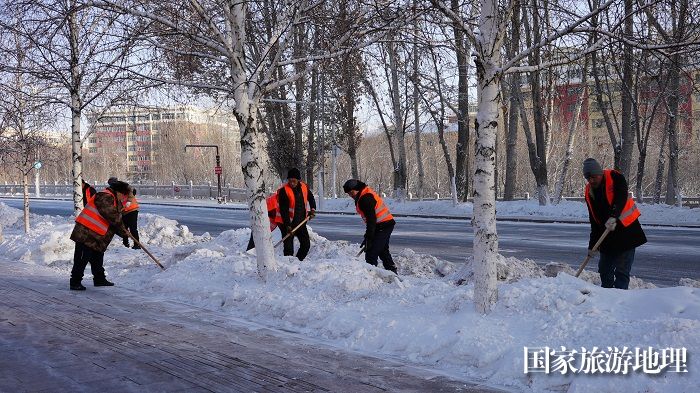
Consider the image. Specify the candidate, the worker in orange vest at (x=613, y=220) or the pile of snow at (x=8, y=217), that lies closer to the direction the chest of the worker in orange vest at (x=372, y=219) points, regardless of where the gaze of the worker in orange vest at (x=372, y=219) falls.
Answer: the pile of snow

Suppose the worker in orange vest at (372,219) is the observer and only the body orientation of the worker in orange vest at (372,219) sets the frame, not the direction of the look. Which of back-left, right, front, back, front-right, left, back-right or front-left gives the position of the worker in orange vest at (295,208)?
front-right

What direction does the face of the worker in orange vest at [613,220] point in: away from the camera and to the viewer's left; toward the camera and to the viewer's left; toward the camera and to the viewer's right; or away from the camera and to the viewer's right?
toward the camera and to the viewer's left

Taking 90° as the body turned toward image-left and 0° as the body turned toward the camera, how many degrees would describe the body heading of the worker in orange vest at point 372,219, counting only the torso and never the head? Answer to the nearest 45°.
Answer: approximately 90°

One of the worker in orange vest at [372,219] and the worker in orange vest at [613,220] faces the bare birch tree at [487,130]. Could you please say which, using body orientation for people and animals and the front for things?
the worker in orange vest at [613,220]

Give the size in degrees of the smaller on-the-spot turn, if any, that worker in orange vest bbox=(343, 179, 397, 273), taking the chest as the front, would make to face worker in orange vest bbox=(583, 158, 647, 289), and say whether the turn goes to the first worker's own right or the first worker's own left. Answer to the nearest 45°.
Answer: approximately 135° to the first worker's own left

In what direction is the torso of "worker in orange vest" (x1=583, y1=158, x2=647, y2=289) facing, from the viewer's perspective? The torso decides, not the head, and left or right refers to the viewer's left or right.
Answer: facing the viewer and to the left of the viewer

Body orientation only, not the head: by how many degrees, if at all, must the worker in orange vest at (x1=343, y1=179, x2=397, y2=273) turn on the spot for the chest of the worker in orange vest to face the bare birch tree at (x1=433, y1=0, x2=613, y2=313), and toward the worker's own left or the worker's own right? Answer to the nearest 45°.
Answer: approximately 90° to the worker's own left

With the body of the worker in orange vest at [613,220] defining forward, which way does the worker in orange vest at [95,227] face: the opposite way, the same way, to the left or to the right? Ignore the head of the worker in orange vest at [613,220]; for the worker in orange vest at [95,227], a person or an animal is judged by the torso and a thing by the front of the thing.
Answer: the opposite way

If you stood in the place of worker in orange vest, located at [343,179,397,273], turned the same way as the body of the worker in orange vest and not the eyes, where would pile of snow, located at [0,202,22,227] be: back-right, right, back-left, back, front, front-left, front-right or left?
front-right

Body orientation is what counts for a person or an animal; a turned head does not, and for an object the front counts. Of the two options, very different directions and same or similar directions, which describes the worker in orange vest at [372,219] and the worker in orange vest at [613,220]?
same or similar directions

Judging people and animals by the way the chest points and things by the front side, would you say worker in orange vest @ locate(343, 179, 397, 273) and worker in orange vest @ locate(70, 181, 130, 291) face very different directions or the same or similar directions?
very different directions

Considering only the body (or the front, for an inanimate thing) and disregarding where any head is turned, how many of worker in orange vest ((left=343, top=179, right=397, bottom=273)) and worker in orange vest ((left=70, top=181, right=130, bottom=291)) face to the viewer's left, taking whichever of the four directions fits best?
1

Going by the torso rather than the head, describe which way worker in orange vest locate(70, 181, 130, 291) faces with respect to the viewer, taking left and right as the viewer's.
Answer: facing to the right of the viewer

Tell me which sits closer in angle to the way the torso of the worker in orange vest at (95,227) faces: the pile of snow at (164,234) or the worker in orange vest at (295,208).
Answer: the worker in orange vest

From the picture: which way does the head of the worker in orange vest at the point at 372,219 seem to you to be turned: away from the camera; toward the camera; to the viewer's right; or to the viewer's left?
to the viewer's left
